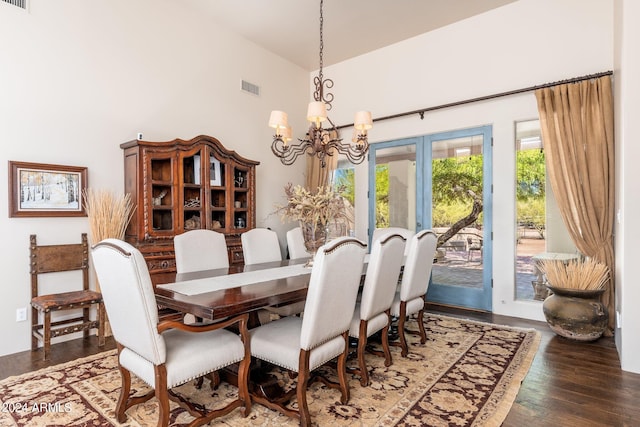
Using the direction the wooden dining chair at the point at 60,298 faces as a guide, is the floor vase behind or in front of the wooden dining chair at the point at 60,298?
in front

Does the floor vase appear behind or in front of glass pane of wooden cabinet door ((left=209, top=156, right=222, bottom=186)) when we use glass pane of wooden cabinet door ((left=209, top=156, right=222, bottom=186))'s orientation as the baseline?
in front

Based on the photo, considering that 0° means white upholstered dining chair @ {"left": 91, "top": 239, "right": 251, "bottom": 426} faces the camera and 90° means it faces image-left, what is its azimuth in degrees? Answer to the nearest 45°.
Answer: approximately 225°

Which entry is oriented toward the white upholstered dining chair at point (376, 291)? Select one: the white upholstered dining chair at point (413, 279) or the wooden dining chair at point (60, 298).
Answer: the wooden dining chair

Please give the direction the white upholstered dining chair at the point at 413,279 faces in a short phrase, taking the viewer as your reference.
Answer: facing away from the viewer and to the left of the viewer

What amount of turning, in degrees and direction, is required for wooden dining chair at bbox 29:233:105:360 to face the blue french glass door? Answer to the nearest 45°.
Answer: approximately 45° to its left

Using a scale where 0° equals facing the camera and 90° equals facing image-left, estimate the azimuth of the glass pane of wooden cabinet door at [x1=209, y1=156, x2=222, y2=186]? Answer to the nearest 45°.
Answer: approximately 315°

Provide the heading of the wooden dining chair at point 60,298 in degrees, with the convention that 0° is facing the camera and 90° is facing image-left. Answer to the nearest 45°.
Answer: approximately 315°

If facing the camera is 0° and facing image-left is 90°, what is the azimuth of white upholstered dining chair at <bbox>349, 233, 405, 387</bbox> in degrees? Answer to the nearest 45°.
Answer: approximately 135°

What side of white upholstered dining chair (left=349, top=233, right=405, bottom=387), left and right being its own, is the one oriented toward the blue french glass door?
right

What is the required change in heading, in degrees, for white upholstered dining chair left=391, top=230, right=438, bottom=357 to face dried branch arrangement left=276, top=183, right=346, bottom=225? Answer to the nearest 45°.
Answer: approximately 45° to its left

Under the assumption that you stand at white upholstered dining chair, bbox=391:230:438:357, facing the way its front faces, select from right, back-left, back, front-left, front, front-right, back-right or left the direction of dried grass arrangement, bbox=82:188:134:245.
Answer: front-left
